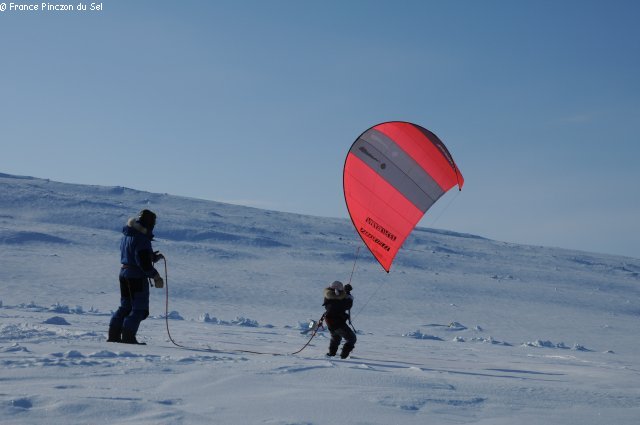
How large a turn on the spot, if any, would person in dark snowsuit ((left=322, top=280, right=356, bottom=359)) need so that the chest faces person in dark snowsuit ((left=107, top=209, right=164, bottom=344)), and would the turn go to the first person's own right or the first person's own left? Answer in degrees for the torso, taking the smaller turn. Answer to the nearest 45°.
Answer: approximately 180°

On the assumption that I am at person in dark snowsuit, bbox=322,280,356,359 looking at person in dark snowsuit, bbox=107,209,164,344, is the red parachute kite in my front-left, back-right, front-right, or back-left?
back-right

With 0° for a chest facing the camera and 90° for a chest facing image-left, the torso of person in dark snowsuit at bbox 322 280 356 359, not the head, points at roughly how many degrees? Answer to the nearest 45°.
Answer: approximately 225°
